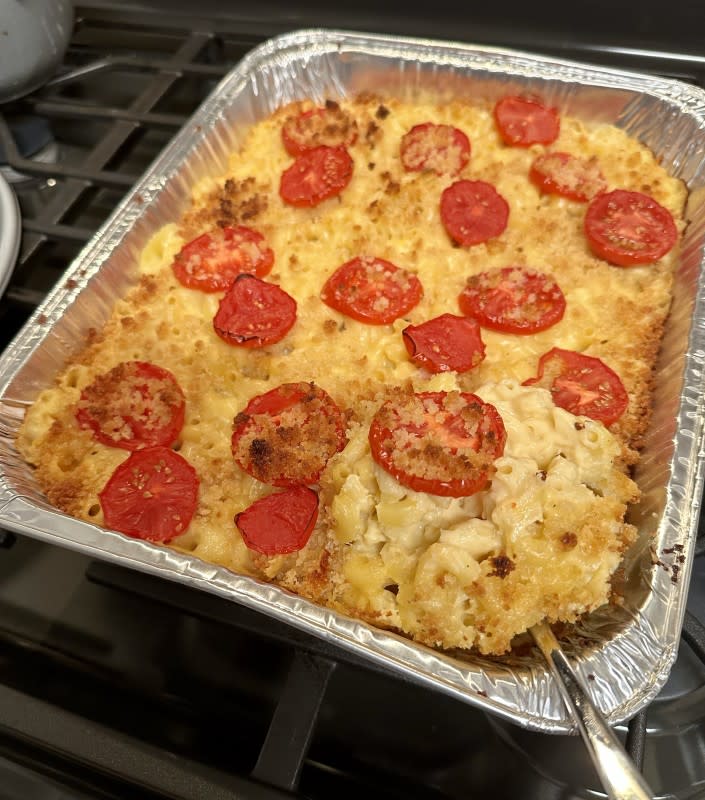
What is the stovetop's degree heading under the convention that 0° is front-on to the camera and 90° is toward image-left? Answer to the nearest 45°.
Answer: approximately 0°
